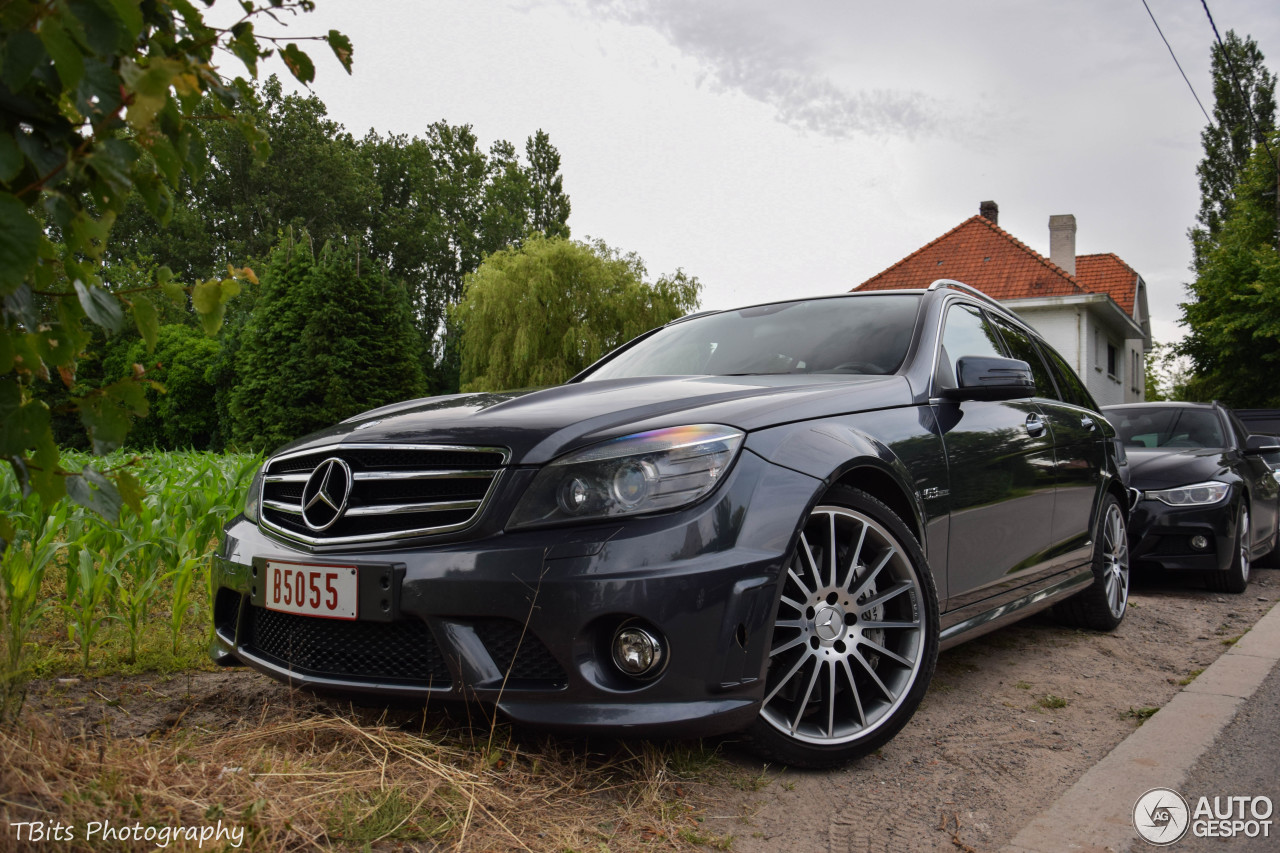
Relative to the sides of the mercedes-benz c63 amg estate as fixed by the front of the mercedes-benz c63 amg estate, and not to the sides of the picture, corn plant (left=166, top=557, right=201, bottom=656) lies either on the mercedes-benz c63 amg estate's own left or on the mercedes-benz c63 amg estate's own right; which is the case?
on the mercedes-benz c63 amg estate's own right

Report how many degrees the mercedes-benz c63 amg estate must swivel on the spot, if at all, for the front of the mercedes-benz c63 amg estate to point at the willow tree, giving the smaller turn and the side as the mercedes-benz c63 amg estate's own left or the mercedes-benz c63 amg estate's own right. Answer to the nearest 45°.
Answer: approximately 135° to the mercedes-benz c63 amg estate's own right

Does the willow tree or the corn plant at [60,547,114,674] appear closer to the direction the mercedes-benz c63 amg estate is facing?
the corn plant

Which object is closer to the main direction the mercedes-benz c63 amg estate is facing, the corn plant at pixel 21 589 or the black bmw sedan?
the corn plant

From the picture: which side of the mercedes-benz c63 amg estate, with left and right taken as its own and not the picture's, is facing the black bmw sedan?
back

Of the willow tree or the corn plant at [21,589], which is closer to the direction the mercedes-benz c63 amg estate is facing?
the corn plant

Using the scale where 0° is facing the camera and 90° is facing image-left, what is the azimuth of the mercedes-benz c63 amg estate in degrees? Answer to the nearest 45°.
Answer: approximately 45°
